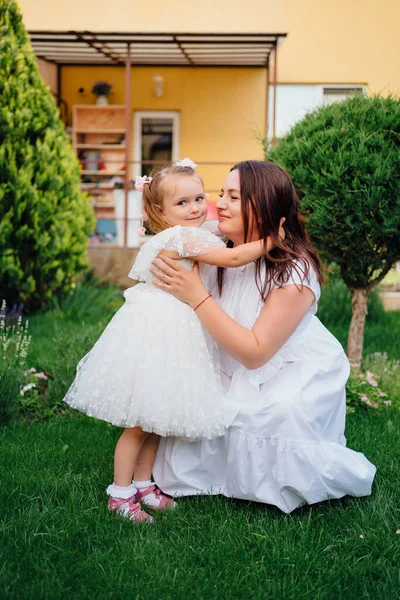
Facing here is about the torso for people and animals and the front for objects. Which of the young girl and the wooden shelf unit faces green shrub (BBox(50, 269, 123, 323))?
the wooden shelf unit

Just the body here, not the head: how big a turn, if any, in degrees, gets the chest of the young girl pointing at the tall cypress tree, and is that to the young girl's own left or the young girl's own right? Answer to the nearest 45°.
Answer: approximately 90° to the young girl's own left

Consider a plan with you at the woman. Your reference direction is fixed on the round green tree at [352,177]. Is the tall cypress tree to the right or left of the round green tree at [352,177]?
left

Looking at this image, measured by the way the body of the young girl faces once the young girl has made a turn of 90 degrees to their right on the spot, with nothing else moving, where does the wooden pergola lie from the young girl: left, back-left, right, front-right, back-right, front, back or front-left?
back

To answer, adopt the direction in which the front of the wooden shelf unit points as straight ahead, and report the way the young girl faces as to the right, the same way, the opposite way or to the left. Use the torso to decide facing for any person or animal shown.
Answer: to the left

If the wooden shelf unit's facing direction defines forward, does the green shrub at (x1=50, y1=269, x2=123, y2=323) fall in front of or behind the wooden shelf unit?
in front

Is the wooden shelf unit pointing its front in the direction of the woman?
yes

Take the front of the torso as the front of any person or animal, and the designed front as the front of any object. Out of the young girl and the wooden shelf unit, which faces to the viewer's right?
the young girl

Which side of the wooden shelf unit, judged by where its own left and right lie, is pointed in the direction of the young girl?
front

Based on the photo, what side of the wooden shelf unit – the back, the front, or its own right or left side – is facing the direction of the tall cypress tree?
front

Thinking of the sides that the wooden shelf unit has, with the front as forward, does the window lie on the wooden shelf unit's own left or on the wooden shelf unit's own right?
on the wooden shelf unit's own left

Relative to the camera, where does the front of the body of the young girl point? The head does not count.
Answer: to the viewer's right

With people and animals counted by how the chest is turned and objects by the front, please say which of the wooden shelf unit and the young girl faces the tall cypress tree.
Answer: the wooden shelf unit

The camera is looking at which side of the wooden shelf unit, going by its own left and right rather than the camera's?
front

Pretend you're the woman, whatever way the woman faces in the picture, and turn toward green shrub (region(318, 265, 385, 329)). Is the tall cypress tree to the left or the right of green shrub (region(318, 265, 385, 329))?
left
